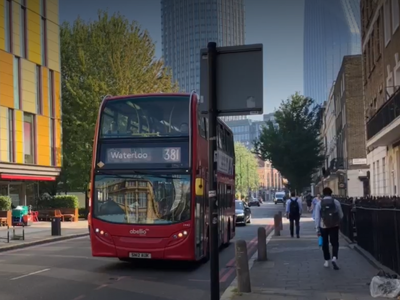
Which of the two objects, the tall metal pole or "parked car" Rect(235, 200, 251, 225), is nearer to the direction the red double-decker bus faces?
the tall metal pole

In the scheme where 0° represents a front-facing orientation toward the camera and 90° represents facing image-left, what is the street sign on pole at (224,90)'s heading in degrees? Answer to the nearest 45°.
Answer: approximately 180°

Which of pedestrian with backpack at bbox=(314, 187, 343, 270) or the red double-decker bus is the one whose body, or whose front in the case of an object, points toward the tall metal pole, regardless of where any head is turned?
the red double-decker bus

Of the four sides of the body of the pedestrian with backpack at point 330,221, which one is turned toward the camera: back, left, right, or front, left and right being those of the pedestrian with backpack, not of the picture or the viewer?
back

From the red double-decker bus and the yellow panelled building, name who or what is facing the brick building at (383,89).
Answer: the yellow panelled building

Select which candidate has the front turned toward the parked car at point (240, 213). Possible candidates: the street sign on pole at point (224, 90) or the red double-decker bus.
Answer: the street sign on pole

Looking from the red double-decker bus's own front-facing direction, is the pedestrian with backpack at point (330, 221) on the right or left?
on its left

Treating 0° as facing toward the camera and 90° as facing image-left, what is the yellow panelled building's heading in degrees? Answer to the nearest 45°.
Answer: approximately 315°
